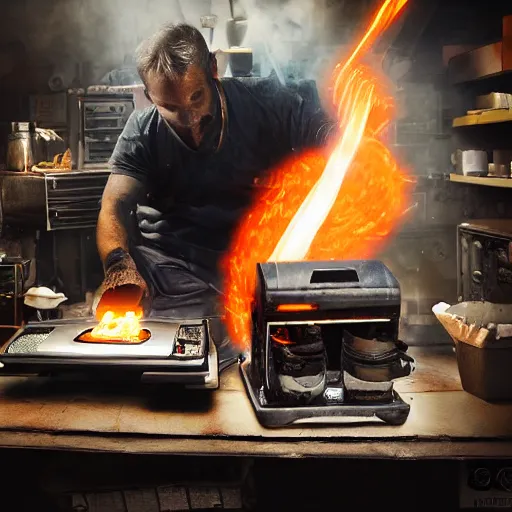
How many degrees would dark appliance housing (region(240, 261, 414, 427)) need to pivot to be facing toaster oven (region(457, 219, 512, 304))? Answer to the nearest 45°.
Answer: approximately 135° to its left

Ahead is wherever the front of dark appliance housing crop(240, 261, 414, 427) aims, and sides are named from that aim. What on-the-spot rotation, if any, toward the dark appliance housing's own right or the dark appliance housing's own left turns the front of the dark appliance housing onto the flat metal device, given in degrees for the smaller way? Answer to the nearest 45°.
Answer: approximately 90° to the dark appliance housing's own right

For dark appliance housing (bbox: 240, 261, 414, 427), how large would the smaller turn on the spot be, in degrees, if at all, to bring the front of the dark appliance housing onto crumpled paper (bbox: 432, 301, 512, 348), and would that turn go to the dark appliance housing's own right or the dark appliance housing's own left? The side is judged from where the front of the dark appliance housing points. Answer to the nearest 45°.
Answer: approximately 135° to the dark appliance housing's own left

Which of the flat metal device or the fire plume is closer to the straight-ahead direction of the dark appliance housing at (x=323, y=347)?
the flat metal device

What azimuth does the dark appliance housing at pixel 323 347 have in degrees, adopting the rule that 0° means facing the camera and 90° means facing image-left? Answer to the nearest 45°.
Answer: approximately 0°

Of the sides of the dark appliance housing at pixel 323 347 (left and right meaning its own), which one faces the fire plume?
back

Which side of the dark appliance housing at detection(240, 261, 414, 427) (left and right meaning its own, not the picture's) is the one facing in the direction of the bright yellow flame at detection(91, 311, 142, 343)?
right

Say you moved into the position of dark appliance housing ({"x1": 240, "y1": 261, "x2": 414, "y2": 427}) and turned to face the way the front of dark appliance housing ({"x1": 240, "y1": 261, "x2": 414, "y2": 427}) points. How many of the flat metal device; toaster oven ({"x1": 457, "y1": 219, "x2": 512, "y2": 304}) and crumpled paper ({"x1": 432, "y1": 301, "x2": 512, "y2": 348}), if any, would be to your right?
1
